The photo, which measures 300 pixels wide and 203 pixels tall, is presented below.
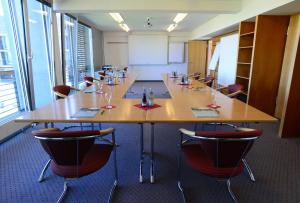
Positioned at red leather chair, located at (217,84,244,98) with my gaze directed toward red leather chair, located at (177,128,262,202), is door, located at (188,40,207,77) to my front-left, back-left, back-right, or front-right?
back-right

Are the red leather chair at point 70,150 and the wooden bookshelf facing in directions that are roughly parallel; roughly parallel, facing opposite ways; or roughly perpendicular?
roughly perpendicular

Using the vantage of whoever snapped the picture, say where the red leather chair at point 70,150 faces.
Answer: facing away from the viewer and to the right of the viewer

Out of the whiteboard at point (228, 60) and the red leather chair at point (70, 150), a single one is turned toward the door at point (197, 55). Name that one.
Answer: the red leather chair

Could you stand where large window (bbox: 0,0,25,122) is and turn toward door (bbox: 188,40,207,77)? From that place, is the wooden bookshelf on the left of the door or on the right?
right

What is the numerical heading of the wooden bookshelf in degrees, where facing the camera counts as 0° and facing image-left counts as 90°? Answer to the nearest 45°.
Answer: approximately 90°

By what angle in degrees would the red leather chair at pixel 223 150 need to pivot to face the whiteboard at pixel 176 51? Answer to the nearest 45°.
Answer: approximately 45° to its right

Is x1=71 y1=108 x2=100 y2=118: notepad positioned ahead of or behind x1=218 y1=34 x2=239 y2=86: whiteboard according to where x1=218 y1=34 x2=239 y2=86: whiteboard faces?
ahead

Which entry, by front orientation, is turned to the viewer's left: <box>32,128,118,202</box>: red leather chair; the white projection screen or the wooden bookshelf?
the wooden bookshelf

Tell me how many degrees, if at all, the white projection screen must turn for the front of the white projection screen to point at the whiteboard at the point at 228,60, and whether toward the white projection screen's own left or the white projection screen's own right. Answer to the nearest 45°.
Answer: approximately 45° to the white projection screen's own left

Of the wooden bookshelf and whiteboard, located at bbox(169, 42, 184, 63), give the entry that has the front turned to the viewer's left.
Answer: the wooden bookshelf

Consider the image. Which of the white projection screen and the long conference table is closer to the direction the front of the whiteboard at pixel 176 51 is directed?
the long conference table

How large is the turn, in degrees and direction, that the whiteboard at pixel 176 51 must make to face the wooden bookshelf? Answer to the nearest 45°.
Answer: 0° — it already faces it
